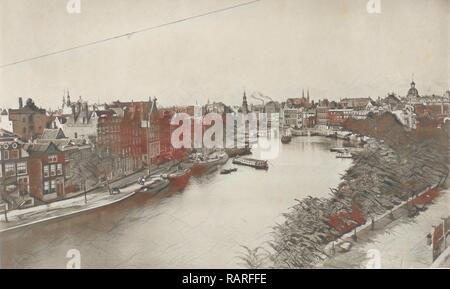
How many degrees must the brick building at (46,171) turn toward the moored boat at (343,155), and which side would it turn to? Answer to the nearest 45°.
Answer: approximately 45° to its left

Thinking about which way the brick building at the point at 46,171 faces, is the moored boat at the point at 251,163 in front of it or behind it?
in front

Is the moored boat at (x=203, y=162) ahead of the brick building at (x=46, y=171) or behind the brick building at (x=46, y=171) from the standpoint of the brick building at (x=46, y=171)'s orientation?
ahead

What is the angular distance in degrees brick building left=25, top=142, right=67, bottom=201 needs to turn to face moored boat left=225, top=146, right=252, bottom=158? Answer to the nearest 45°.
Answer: approximately 45° to its left

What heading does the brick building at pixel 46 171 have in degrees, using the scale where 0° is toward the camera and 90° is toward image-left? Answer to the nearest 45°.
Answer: approximately 315°

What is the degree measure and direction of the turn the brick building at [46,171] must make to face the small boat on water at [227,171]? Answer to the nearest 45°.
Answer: approximately 45° to its left
